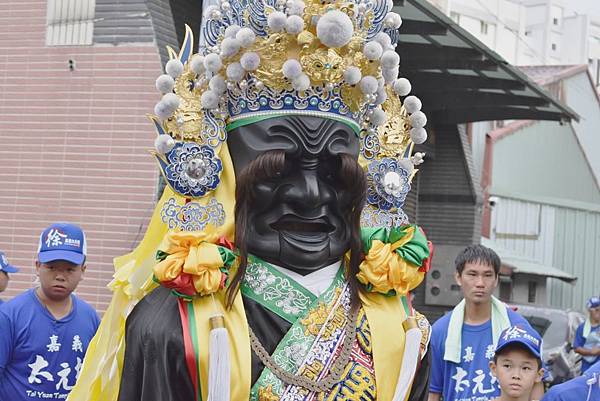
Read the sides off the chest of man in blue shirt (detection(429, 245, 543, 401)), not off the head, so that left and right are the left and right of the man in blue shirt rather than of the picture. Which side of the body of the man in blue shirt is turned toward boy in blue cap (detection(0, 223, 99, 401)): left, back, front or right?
right

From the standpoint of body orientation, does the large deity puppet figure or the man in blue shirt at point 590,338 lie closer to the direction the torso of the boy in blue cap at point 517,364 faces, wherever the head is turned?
the large deity puppet figure

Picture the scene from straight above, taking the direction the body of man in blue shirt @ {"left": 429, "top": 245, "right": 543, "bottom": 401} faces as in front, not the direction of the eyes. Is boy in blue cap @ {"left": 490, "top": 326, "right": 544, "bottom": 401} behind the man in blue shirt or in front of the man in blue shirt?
in front

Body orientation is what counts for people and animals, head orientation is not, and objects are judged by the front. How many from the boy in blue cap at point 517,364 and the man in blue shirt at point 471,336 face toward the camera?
2

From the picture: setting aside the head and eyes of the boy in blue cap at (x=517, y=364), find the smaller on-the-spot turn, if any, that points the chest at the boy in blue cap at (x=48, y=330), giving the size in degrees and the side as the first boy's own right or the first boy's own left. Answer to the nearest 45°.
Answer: approximately 90° to the first boy's own right

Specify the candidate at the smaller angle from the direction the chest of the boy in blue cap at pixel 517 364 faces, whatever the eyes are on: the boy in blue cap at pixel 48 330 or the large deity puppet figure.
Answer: the large deity puppet figure

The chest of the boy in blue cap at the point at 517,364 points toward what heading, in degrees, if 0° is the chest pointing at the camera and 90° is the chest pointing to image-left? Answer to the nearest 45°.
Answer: approximately 0°

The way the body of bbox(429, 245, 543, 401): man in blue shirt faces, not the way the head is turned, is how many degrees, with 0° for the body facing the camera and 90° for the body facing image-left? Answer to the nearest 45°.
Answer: approximately 0°
